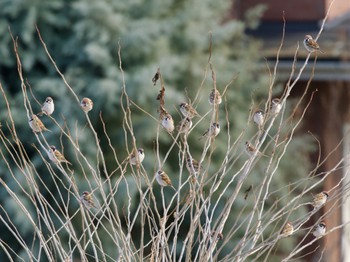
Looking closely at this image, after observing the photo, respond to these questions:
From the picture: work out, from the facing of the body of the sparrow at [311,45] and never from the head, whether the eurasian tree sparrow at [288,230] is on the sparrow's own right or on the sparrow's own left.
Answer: on the sparrow's own left

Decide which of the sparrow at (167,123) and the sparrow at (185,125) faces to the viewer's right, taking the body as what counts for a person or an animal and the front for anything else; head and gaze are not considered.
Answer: the sparrow at (185,125)

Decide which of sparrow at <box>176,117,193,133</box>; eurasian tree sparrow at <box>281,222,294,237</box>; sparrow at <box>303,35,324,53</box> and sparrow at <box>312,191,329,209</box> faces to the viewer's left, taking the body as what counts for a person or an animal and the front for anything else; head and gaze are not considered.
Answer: sparrow at <box>303,35,324,53</box>

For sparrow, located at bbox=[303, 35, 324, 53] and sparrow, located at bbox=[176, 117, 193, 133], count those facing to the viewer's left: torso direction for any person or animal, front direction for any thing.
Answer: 1

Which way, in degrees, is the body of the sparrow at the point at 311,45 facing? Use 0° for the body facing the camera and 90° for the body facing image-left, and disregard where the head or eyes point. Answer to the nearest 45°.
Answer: approximately 90°
